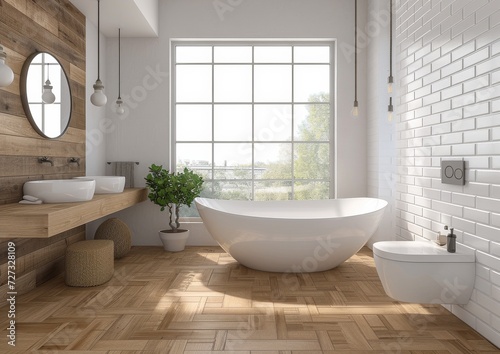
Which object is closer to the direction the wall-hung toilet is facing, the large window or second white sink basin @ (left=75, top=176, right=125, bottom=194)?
the second white sink basin

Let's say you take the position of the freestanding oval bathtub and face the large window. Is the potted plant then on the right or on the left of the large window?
left

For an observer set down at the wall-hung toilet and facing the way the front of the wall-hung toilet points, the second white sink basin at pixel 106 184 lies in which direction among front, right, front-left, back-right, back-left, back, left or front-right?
front

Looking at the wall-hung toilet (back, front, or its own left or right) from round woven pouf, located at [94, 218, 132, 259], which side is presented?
front

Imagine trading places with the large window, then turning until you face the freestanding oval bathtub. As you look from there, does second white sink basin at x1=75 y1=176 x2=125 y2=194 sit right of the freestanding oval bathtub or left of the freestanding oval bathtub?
right

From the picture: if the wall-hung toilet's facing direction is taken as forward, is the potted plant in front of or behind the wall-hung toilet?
in front

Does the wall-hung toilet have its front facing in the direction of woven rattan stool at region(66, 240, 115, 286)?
yes

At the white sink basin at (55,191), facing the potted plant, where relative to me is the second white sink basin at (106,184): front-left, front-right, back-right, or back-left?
front-left

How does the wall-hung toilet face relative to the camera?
to the viewer's left
